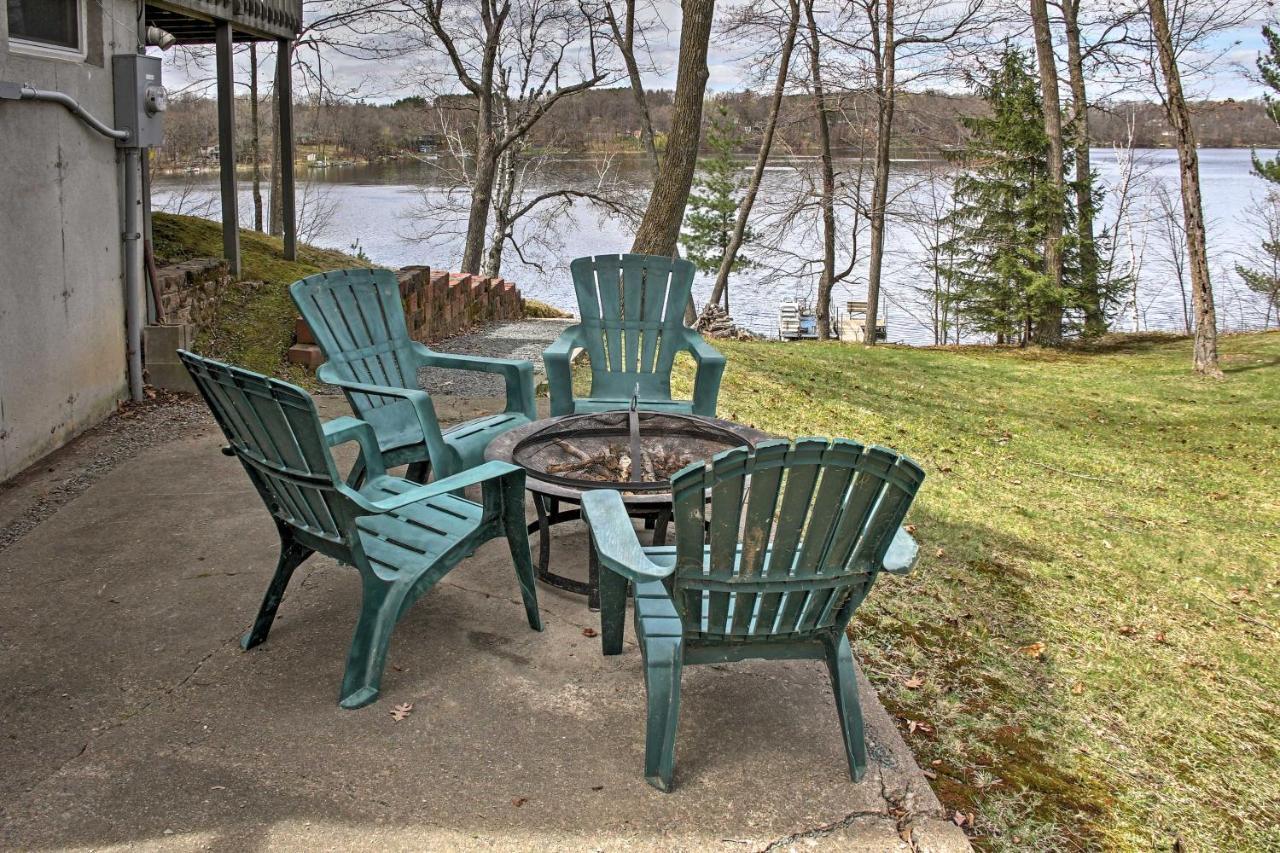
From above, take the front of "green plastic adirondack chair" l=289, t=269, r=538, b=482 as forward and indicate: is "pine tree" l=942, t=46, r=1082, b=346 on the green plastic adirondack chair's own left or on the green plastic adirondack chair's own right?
on the green plastic adirondack chair's own left

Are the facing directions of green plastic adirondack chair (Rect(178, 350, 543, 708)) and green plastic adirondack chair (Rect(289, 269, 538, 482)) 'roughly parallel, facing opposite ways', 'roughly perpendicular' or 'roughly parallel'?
roughly perpendicular

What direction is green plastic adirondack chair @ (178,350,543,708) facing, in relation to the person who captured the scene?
facing away from the viewer and to the right of the viewer

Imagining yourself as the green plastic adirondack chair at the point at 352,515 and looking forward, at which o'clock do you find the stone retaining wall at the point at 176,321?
The stone retaining wall is roughly at 10 o'clock from the green plastic adirondack chair.

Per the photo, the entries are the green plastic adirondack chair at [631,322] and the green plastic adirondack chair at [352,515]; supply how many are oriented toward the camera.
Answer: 1

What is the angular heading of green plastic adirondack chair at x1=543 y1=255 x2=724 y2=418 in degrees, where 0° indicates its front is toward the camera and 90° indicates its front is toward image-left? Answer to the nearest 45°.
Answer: approximately 0°

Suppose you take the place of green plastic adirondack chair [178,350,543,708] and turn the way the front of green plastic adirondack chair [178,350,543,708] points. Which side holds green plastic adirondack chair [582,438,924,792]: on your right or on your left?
on your right

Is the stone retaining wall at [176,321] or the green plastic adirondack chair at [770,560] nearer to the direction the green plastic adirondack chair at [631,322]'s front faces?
the green plastic adirondack chair

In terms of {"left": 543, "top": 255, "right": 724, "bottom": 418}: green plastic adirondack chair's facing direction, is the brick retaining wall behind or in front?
behind

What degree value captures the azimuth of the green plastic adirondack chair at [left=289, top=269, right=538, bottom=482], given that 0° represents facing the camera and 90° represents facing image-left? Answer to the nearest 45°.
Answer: approximately 315°
